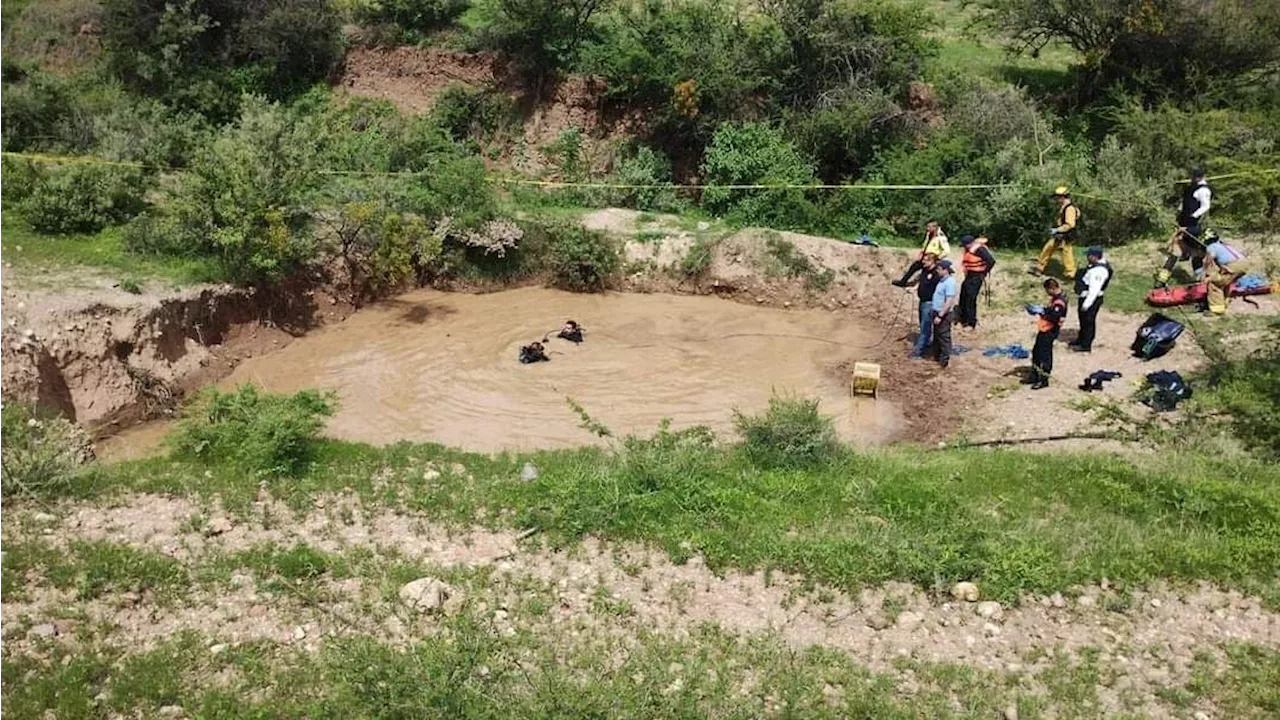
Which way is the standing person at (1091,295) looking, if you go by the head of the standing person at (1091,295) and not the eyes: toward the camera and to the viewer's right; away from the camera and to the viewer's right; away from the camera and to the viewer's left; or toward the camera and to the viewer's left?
toward the camera and to the viewer's left

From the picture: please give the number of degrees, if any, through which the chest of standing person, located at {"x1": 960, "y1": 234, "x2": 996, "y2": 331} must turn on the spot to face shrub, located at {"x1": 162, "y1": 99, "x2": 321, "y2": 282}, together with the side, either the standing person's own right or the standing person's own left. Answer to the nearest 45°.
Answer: approximately 45° to the standing person's own right

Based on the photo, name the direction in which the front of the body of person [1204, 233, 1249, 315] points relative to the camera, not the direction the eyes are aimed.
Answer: to the viewer's left

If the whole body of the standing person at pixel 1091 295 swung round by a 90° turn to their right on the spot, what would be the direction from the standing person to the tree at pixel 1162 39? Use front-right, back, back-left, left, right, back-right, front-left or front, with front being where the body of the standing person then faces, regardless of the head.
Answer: front

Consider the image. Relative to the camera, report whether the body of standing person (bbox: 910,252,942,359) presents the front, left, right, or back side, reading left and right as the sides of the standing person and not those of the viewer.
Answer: left

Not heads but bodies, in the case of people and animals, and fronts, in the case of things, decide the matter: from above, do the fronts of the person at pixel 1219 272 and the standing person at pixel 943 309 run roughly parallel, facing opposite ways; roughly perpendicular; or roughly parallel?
roughly parallel

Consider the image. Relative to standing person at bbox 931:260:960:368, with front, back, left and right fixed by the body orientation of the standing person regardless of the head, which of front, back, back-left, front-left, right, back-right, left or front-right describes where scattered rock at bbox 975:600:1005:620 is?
left

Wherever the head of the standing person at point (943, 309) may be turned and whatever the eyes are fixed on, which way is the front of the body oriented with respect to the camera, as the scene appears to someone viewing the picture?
to the viewer's left

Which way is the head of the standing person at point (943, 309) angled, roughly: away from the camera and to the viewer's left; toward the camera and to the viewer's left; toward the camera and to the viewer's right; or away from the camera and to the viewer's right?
toward the camera and to the viewer's left

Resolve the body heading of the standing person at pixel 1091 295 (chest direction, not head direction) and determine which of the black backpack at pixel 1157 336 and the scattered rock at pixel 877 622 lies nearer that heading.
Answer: the scattered rock

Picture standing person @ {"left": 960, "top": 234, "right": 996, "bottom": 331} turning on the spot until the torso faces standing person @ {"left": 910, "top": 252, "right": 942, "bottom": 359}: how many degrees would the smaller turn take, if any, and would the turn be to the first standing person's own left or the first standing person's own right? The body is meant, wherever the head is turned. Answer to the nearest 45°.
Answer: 0° — they already face them

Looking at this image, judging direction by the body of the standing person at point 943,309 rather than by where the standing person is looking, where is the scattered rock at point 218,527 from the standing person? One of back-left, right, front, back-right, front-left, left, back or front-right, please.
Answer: front-left

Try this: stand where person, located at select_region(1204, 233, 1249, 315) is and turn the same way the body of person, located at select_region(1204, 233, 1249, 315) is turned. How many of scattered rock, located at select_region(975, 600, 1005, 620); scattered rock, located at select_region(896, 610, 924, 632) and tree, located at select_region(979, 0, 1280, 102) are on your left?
2

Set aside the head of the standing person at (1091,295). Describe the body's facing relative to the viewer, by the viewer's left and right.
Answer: facing to the left of the viewer
